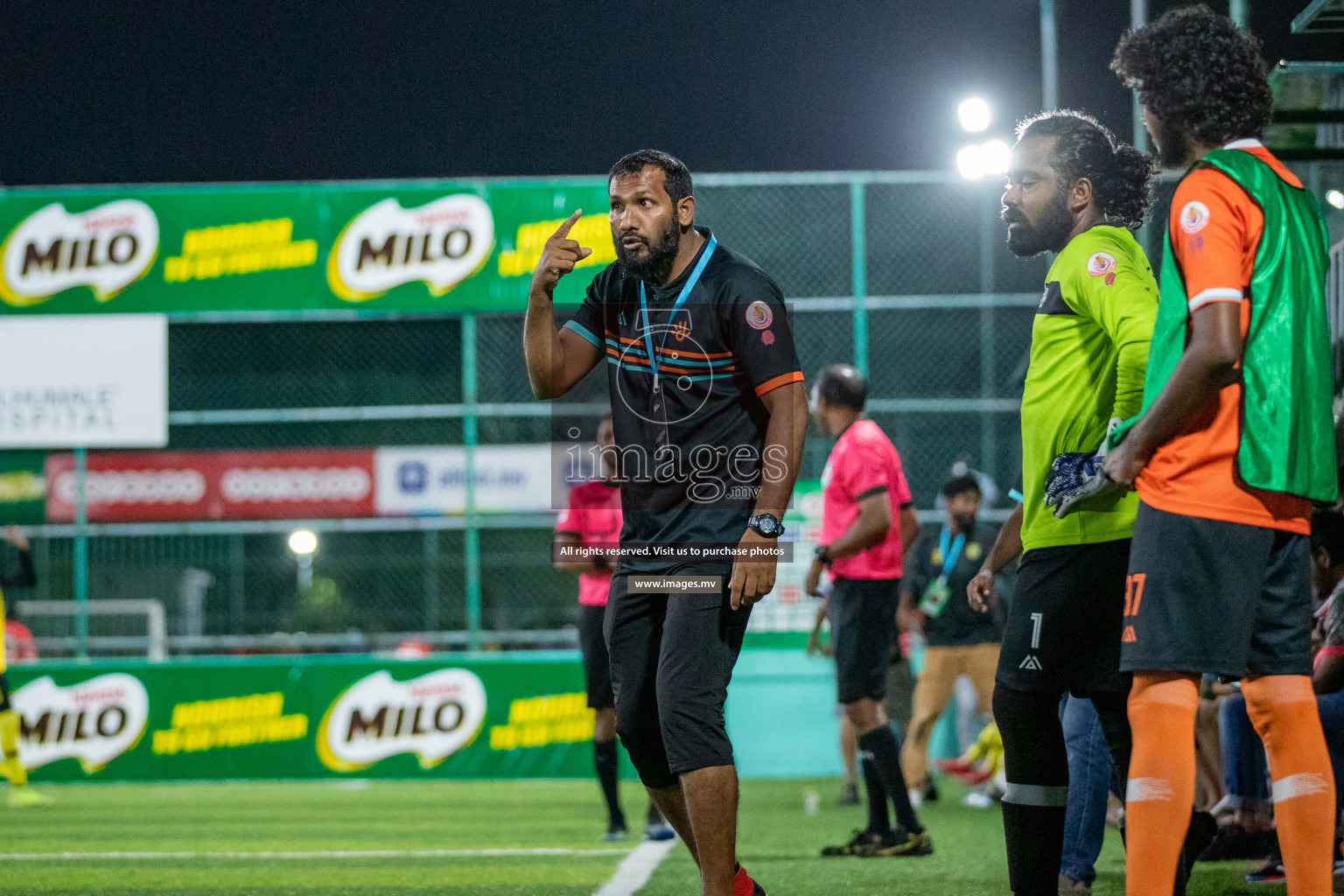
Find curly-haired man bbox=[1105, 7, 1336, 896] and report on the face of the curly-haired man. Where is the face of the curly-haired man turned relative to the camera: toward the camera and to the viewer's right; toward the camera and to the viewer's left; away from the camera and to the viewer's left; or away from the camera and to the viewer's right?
away from the camera and to the viewer's left

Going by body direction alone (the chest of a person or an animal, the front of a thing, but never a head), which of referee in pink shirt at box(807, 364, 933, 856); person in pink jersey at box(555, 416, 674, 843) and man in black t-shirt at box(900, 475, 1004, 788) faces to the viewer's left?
the referee in pink shirt

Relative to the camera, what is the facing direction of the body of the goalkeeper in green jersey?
to the viewer's left

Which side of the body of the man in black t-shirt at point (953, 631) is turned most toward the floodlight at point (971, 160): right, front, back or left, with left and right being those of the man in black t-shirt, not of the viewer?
back

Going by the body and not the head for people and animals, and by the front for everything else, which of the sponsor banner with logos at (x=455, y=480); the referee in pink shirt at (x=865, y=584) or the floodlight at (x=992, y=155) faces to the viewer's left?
the referee in pink shirt

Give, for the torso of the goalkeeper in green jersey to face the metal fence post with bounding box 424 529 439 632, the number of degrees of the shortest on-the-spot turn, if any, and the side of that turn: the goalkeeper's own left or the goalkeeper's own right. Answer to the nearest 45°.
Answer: approximately 45° to the goalkeeper's own right

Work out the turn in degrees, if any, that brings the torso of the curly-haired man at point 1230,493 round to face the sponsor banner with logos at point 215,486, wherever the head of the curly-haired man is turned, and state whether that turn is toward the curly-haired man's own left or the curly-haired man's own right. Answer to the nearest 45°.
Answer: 0° — they already face it

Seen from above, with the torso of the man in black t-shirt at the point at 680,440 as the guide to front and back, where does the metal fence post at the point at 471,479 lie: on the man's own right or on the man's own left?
on the man's own right

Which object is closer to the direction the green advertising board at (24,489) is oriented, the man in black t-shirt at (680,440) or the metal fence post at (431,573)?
the man in black t-shirt

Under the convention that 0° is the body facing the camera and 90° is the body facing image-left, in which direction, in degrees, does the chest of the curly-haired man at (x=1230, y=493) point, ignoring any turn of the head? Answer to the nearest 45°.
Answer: approximately 135°

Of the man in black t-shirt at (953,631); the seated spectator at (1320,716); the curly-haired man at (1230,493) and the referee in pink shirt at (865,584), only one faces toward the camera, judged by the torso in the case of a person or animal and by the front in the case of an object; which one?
the man in black t-shirt
